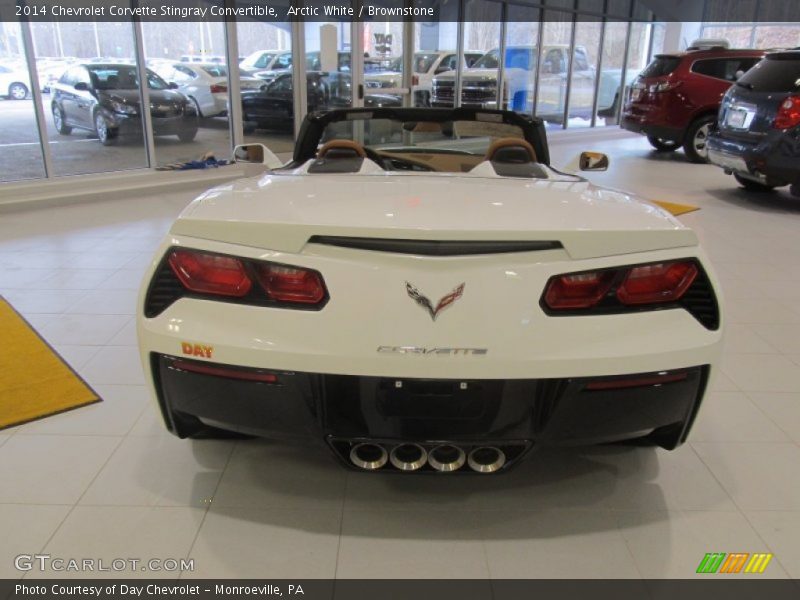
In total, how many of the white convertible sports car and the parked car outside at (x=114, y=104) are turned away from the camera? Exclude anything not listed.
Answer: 1

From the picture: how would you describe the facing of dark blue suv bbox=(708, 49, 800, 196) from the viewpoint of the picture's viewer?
facing away from the viewer and to the right of the viewer

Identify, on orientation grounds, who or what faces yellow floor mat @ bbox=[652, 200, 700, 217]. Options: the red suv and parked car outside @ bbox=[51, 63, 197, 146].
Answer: the parked car outside

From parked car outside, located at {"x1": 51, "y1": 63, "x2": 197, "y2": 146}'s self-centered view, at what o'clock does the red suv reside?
The red suv is roughly at 11 o'clock from the parked car outside.

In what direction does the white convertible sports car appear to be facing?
away from the camera

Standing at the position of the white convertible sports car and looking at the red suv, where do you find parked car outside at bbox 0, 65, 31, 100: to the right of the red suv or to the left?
left

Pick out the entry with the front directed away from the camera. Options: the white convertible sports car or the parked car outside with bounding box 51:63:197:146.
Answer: the white convertible sports car

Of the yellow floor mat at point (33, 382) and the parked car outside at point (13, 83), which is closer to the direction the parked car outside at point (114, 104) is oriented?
the yellow floor mat

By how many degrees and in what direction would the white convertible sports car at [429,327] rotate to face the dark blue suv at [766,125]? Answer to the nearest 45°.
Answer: approximately 45° to its right

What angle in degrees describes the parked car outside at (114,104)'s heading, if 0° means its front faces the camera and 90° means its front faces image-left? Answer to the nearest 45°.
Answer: approximately 315°

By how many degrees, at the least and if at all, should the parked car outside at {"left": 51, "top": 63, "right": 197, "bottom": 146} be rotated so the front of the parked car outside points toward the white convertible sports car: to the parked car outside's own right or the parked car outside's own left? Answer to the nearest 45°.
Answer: approximately 45° to the parked car outside's own right

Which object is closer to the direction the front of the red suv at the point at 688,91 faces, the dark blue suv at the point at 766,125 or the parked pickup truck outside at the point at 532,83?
the parked pickup truck outside

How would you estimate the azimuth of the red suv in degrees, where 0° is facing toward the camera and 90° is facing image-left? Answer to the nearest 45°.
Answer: approximately 225°

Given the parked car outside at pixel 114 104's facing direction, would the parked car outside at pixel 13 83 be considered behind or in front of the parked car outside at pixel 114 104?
behind
